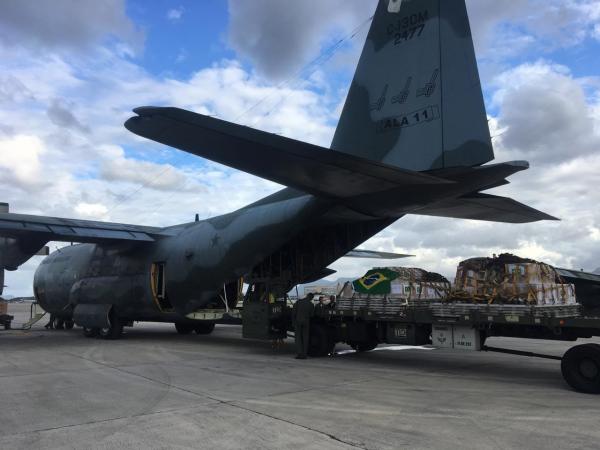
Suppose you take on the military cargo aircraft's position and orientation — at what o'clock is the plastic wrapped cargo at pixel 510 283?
The plastic wrapped cargo is roughly at 5 o'clock from the military cargo aircraft.

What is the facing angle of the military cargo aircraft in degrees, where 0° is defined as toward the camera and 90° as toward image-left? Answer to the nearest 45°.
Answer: approximately 135°
